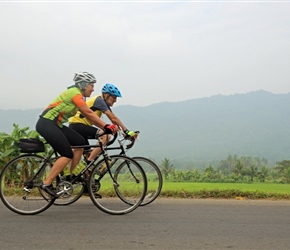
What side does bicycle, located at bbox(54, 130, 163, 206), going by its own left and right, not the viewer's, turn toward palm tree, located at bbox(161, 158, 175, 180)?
left

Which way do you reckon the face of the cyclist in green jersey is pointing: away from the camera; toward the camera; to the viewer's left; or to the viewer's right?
to the viewer's right

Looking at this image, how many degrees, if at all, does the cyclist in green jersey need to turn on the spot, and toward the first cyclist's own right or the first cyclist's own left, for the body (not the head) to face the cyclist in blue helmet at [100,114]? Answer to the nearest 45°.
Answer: approximately 45° to the first cyclist's own left

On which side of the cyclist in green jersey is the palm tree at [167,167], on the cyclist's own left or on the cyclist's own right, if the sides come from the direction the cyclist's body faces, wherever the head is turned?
on the cyclist's own left

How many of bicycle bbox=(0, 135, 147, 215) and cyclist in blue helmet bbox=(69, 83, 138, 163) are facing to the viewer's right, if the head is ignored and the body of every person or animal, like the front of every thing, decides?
2

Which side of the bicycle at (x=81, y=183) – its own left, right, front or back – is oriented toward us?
right

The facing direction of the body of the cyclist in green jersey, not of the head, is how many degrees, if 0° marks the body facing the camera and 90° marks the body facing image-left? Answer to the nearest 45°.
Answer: approximately 270°

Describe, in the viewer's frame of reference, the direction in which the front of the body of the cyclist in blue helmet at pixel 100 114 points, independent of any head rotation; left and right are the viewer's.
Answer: facing to the right of the viewer

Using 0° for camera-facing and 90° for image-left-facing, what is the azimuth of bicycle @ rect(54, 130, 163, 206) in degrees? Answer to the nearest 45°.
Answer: approximately 270°

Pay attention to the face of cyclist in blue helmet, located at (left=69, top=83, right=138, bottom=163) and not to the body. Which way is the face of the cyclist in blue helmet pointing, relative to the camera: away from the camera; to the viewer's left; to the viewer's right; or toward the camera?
to the viewer's right
